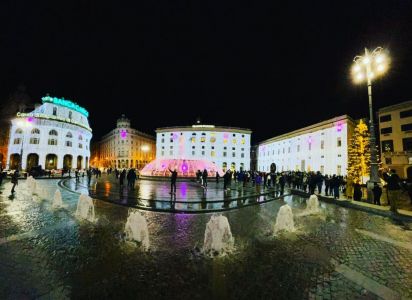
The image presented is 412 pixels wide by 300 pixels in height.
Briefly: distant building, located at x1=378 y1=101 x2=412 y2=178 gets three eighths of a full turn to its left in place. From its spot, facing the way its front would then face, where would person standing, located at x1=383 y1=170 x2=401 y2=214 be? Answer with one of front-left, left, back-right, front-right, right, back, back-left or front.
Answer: right

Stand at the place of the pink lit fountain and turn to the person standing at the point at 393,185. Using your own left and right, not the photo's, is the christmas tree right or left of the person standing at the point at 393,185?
left

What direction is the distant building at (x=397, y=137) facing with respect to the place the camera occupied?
facing the viewer and to the left of the viewer

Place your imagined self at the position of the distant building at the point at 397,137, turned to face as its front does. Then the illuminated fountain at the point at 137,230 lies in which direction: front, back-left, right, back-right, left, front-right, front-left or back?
front-left

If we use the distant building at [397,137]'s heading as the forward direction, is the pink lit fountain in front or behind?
in front

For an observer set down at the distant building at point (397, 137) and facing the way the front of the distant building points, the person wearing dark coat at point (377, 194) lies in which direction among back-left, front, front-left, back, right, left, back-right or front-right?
front-left
